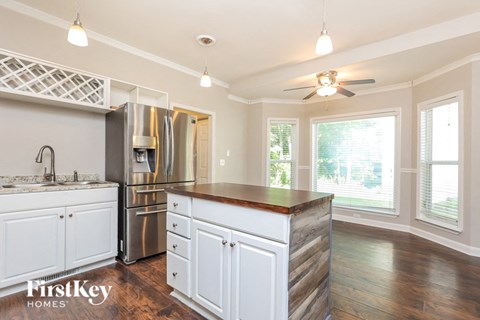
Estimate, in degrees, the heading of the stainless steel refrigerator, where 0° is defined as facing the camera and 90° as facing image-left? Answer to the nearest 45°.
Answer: approximately 315°

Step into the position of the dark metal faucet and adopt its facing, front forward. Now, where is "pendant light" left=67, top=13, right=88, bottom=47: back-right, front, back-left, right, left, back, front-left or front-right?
front-left

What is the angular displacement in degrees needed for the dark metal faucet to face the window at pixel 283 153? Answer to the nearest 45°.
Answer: approximately 135° to its left

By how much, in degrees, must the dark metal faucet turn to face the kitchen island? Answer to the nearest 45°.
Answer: approximately 90° to its left

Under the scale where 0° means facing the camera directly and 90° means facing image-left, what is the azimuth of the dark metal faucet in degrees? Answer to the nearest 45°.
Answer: approximately 45°
